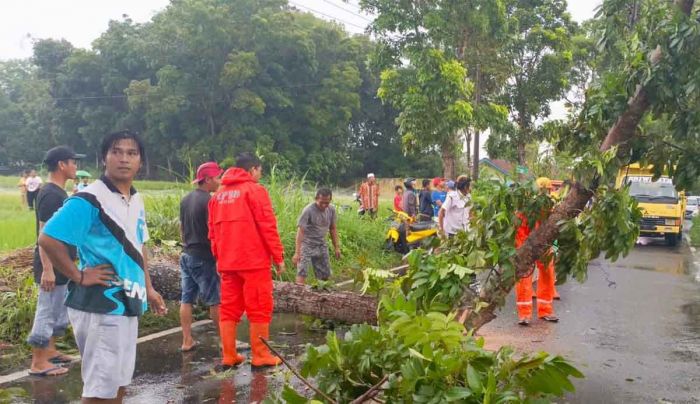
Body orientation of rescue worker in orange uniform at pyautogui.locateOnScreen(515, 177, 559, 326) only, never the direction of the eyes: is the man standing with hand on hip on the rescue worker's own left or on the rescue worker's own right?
on the rescue worker's own right

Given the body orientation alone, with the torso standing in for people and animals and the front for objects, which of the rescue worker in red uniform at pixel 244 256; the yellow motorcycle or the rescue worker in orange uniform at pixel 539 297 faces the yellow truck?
the rescue worker in red uniform at pixel 244 256

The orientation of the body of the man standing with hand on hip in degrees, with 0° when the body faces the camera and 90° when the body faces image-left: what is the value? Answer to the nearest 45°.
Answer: approximately 315°

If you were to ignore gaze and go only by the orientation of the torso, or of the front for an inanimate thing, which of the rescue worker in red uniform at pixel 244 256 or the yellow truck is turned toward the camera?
the yellow truck

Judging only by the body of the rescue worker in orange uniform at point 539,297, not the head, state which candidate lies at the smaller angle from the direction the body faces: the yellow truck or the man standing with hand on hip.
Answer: the man standing with hand on hip

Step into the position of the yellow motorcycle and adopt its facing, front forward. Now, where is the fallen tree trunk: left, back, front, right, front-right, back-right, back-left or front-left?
front-left

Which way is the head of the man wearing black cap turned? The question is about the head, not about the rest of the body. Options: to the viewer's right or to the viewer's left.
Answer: to the viewer's right

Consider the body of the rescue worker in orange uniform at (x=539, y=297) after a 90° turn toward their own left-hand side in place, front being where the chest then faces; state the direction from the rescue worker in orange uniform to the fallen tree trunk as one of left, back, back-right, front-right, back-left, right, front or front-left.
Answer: back

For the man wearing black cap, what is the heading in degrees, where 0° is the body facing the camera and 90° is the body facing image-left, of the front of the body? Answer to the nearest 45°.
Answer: approximately 270°

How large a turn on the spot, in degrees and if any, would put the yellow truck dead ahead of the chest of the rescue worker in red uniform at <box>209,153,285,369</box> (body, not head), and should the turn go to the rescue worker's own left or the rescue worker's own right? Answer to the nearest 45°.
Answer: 0° — they already face it

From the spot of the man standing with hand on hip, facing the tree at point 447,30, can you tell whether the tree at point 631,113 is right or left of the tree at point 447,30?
right

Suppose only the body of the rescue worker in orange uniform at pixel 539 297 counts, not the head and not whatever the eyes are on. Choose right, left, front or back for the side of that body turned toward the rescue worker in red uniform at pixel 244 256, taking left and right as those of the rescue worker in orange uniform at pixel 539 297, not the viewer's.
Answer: right
